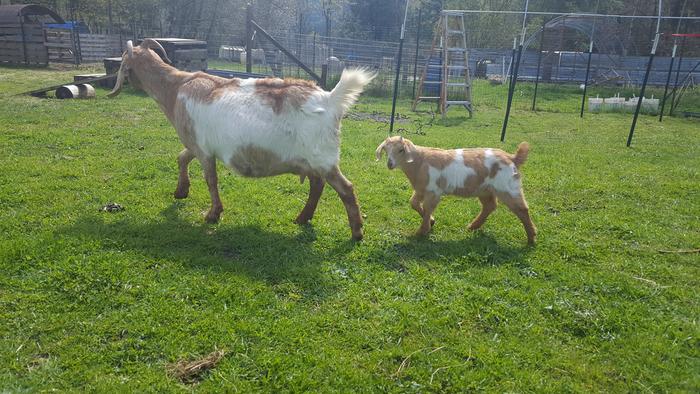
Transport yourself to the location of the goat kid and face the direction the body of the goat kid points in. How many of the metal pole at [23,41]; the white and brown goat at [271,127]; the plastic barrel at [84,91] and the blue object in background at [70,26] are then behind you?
0

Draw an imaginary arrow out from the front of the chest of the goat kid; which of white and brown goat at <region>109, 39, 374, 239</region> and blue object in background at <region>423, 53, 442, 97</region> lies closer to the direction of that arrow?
the white and brown goat

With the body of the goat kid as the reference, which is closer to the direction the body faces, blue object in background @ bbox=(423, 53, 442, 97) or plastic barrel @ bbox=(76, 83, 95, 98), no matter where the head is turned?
the plastic barrel

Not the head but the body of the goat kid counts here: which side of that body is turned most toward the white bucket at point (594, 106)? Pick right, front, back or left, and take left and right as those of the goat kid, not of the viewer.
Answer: right

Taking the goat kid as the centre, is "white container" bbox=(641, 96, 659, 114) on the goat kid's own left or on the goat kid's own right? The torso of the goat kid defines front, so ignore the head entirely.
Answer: on the goat kid's own right

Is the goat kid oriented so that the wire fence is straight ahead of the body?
no

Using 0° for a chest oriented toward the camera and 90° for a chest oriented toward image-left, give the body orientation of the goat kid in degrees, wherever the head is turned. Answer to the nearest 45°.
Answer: approximately 90°

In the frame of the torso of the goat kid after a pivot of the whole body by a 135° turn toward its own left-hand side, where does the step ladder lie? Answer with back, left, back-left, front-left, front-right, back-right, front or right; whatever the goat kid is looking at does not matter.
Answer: back-left

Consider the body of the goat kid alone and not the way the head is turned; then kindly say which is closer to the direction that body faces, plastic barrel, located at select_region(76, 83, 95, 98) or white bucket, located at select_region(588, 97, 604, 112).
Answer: the plastic barrel

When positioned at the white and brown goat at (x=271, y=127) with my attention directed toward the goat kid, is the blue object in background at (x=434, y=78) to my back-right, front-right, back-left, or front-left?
front-left

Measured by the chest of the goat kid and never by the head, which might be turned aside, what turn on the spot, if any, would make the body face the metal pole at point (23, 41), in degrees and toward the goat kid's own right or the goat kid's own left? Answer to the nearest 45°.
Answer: approximately 45° to the goat kid's own right

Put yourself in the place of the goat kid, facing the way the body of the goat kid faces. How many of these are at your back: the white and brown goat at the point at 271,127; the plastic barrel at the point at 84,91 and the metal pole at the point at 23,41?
0

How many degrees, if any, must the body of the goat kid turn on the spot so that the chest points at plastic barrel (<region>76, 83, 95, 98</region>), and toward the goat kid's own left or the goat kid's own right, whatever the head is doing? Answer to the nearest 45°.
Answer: approximately 45° to the goat kid's own right

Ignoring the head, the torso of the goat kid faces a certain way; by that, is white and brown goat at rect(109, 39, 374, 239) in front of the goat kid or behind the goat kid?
in front

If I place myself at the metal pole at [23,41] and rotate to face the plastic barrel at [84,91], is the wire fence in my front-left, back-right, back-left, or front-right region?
front-left

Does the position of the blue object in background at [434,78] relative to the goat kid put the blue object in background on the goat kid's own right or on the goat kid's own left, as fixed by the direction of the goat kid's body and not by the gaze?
on the goat kid's own right
